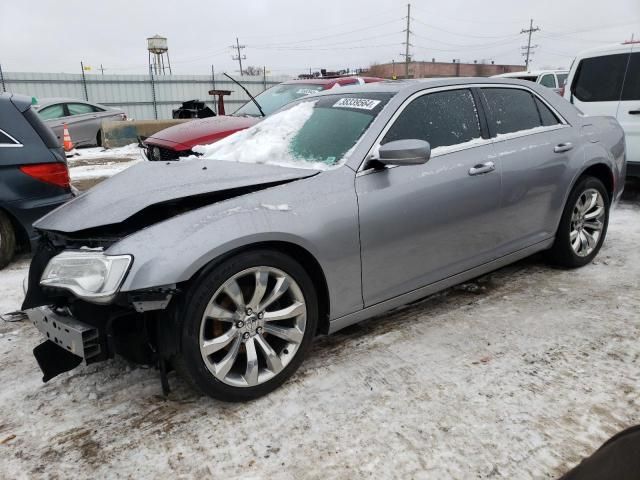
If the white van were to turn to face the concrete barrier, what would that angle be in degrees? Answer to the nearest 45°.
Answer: approximately 180°

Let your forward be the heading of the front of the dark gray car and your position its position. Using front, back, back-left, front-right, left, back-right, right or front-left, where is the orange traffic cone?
right

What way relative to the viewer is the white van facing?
to the viewer's right

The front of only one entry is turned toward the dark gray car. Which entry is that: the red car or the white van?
the red car

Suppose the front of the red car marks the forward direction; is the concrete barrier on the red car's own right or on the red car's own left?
on the red car's own right

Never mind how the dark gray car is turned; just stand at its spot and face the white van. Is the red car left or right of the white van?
left
